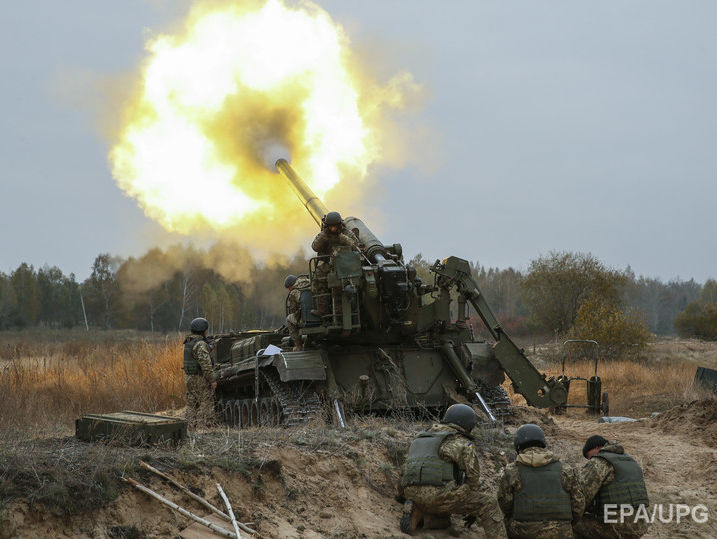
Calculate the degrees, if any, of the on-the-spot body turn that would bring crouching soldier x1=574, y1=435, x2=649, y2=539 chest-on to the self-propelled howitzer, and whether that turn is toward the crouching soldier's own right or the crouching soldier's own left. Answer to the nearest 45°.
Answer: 0° — they already face it

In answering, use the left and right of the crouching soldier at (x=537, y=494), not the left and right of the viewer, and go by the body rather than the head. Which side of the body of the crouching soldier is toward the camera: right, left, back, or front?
back

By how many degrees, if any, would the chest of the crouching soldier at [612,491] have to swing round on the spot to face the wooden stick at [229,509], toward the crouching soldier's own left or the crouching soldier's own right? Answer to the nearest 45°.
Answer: approximately 90° to the crouching soldier's own left

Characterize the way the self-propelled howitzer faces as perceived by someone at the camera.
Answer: facing away from the viewer and to the left of the viewer

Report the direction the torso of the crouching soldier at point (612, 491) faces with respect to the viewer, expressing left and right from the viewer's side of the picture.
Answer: facing away from the viewer and to the left of the viewer

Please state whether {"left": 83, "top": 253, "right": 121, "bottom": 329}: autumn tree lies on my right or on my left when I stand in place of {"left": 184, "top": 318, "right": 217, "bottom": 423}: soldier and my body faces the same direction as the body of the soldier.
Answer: on my left

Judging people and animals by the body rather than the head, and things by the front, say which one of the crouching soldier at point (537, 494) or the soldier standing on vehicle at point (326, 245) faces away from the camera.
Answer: the crouching soldier

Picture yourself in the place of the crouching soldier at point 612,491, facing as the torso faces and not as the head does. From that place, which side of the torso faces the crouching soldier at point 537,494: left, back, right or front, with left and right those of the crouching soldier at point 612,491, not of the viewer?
left

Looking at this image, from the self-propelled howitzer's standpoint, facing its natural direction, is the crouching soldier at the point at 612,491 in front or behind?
behind

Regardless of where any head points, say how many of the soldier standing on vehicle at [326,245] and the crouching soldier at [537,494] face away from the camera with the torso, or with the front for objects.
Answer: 1

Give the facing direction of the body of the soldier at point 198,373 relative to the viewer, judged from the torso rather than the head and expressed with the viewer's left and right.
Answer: facing away from the viewer and to the right of the viewer

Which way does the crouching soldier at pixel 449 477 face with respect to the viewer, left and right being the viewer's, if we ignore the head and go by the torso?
facing away from the viewer and to the right of the viewer

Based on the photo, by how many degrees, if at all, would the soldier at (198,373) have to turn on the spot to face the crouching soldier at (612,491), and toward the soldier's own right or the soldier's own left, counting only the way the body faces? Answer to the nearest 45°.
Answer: approximately 90° to the soldier's own right

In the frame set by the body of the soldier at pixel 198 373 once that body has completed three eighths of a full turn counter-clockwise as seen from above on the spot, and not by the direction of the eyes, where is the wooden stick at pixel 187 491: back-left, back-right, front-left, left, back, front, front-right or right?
left
